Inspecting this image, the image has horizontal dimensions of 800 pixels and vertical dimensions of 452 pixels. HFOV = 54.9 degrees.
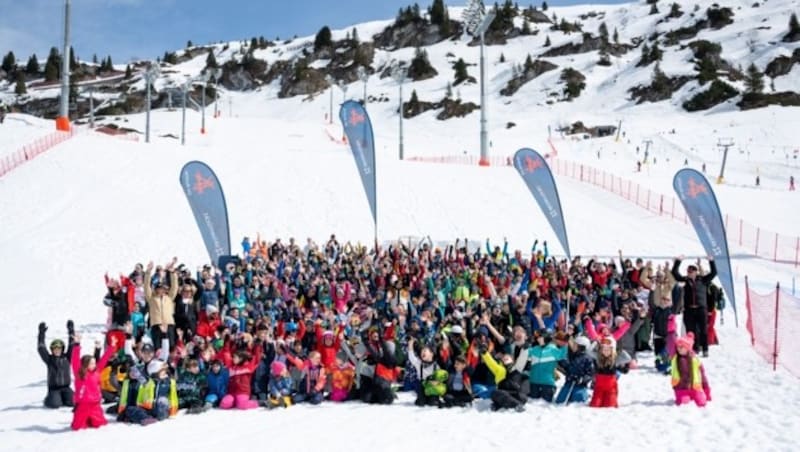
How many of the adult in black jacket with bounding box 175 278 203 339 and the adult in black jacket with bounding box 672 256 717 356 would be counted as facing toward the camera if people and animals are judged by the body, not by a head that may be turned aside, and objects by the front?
2

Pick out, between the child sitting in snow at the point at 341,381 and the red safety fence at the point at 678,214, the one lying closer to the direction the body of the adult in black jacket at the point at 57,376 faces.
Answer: the child sitting in snow

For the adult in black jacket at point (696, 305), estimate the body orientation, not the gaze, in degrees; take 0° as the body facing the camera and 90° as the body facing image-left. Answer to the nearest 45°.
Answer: approximately 0°

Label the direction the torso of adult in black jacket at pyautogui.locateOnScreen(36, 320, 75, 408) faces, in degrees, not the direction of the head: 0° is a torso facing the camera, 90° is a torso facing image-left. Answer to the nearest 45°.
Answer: approximately 0°

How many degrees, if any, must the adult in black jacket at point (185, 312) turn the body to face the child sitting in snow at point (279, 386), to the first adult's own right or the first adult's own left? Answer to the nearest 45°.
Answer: approximately 45° to the first adult's own left

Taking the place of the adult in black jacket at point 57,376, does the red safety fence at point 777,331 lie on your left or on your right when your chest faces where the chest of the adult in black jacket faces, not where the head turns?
on your left

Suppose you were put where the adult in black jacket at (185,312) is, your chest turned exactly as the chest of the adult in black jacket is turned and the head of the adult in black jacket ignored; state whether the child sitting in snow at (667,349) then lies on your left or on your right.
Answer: on your left

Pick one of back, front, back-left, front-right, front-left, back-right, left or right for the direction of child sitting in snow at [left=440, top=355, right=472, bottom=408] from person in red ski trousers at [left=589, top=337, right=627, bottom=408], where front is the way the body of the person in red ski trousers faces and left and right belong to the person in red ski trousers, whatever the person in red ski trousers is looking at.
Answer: right

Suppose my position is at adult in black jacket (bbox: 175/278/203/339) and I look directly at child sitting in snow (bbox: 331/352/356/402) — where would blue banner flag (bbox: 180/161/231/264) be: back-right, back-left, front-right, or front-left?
back-left

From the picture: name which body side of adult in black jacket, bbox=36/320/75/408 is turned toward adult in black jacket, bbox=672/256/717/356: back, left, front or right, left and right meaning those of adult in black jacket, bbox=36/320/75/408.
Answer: left
